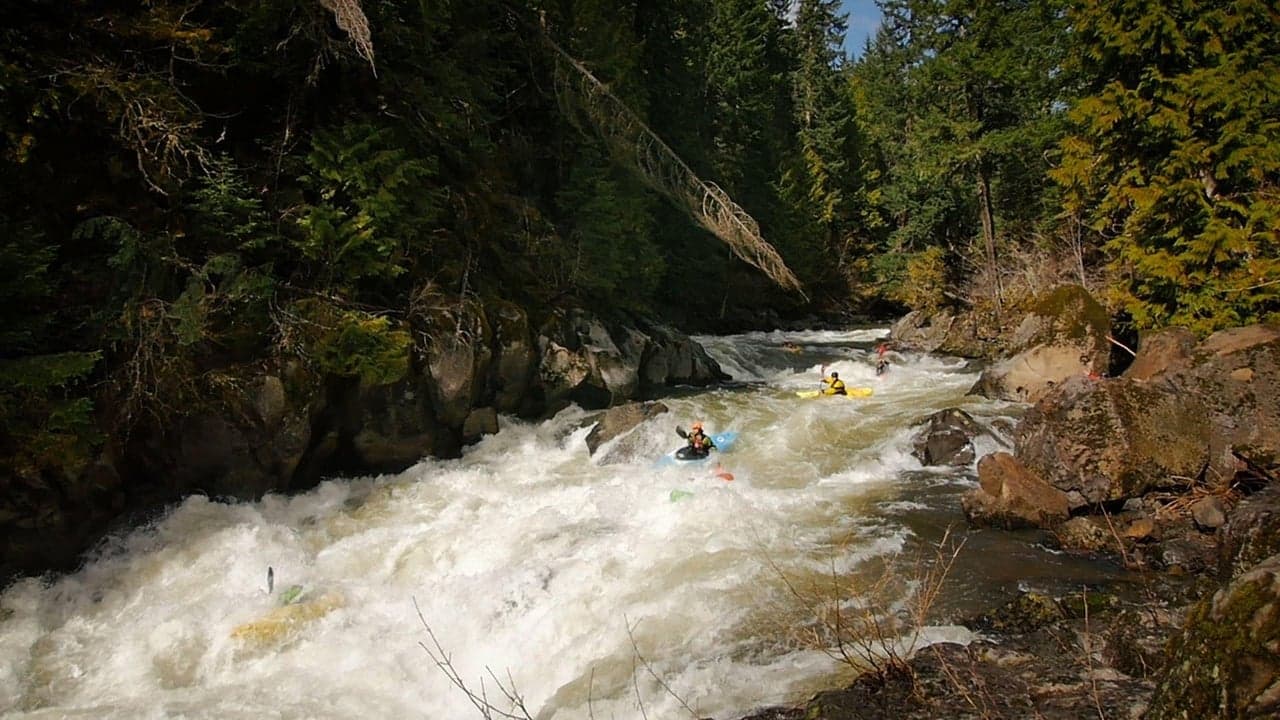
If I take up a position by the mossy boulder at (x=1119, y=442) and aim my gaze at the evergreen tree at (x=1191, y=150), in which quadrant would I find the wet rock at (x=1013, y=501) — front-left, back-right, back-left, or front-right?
back-left

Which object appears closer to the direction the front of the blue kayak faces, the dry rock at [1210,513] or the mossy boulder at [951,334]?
the dry rock

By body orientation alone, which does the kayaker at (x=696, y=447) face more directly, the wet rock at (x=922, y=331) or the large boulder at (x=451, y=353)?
the large boulder

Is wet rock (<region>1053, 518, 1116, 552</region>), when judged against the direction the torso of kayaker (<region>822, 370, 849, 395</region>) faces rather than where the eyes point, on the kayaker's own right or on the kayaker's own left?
on the kayaker's own left

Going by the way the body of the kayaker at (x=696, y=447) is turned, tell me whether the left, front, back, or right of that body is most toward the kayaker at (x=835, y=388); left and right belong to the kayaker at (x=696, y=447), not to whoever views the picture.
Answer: back

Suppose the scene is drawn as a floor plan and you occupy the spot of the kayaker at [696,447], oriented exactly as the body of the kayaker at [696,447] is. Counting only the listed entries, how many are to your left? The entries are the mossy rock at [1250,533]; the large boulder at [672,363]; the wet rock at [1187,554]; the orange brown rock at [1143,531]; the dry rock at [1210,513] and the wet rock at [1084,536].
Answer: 5

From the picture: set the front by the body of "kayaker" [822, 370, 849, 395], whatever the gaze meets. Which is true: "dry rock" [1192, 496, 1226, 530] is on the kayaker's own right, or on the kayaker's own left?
on the kayaker's own left
